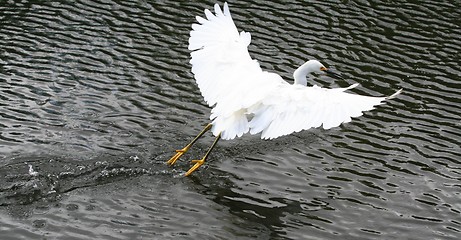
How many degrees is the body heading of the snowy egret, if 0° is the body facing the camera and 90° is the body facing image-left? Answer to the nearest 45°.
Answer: approximately 225°
